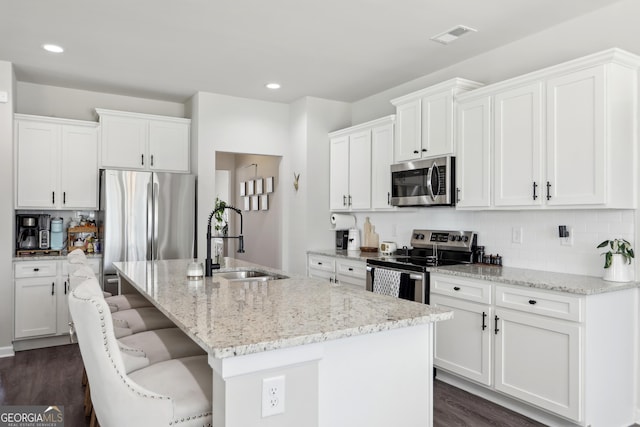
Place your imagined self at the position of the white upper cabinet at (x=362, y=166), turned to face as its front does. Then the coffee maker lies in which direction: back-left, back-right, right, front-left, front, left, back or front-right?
front-right

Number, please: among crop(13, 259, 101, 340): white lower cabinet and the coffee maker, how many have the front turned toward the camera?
2

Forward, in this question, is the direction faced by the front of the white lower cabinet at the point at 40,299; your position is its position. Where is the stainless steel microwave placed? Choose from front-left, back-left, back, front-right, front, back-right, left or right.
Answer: front-left

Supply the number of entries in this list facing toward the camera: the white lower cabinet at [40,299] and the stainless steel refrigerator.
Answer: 2

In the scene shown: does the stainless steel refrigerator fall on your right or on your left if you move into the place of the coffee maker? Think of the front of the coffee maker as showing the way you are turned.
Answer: on your left

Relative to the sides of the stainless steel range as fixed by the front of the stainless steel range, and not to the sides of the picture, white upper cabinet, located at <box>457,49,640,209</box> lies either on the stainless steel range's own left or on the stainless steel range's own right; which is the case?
on the stainless steel range's own left

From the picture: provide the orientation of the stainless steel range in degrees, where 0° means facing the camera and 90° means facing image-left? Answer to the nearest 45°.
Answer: approximately 45°

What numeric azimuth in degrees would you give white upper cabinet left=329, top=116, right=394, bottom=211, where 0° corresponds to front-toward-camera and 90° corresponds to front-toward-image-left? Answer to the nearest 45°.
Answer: approximately 45°

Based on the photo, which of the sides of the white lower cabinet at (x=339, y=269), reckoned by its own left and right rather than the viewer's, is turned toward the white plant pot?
left

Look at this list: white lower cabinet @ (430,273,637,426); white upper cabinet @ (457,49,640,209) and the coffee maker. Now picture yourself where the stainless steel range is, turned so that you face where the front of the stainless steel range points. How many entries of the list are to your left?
2

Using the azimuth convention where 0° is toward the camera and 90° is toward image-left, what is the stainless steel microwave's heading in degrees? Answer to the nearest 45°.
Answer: approximately 45°

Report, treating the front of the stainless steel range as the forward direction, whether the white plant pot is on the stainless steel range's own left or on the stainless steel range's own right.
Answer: on the stainless steel range's own left

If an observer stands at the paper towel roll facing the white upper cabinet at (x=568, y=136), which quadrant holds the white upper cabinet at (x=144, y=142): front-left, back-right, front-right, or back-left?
back-right
